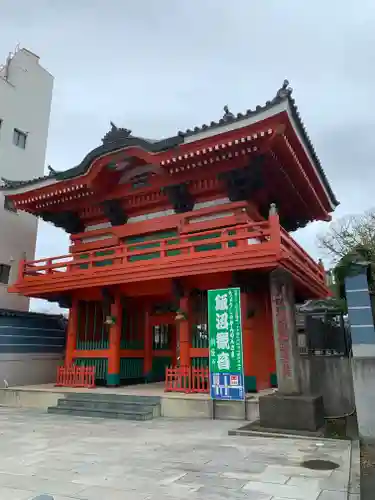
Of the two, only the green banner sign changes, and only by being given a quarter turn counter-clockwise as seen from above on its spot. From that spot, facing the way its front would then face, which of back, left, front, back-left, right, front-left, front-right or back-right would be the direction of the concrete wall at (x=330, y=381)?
front-left

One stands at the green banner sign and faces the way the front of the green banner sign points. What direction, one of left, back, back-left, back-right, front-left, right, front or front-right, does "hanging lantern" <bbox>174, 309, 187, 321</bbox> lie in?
back-right

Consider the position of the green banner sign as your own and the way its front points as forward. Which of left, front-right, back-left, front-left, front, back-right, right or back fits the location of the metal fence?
back-left

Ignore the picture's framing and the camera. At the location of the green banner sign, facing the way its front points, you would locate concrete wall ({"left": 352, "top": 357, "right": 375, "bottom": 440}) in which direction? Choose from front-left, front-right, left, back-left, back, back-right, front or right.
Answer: front-left

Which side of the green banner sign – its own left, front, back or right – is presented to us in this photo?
front

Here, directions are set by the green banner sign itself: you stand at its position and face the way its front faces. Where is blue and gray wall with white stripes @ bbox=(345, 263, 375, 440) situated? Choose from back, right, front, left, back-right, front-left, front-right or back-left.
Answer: front-left

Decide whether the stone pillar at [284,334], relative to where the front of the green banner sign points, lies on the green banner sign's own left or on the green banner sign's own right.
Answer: on the green banner sign's own left

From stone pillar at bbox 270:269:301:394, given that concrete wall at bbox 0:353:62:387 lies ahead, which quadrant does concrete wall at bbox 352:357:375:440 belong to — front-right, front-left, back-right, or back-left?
back-left
